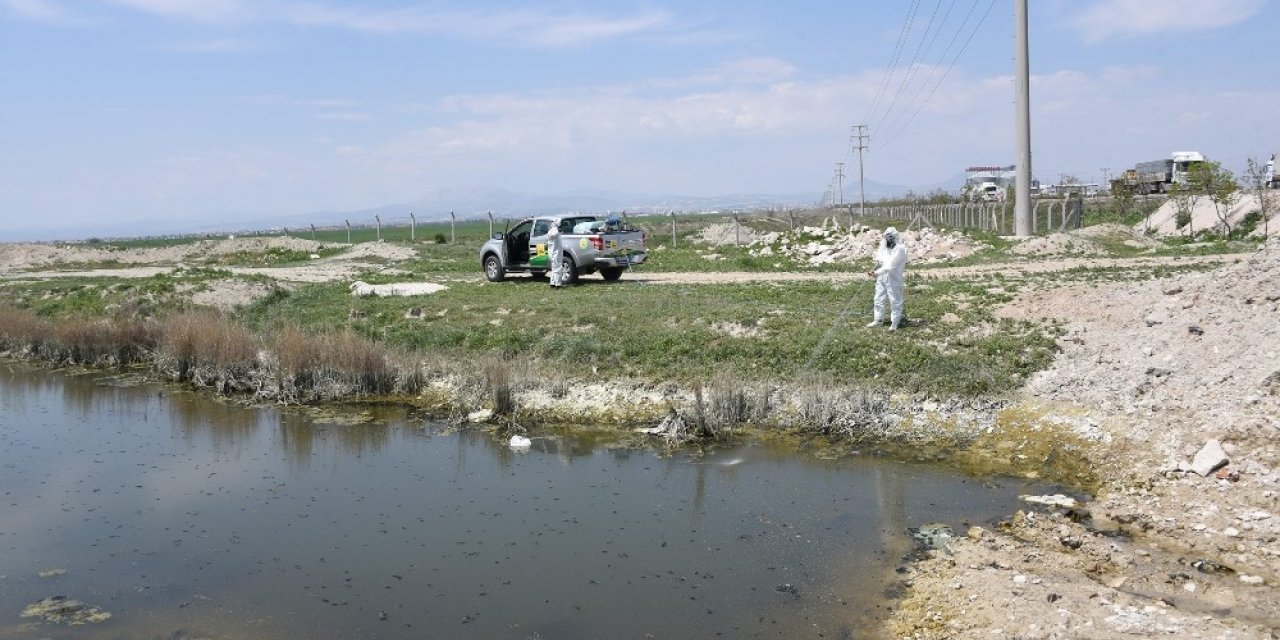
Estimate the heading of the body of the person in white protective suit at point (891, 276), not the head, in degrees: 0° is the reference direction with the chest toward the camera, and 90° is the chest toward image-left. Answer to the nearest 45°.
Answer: approximately 45°

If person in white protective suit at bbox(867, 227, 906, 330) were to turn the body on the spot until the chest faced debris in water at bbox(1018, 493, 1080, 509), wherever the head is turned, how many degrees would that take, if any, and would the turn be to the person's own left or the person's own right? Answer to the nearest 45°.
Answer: approximately 45° to the person's own left

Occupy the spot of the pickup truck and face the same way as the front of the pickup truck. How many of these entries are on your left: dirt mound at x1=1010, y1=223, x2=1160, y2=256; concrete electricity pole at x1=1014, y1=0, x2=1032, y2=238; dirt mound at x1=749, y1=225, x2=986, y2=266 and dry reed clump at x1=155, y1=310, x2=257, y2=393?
1

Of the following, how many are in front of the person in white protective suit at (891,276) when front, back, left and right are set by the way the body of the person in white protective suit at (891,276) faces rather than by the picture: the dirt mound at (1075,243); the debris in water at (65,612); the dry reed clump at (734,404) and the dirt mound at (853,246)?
2

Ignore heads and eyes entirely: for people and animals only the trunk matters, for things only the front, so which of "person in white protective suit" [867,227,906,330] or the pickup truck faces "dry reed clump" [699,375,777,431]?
the person in white protective suit

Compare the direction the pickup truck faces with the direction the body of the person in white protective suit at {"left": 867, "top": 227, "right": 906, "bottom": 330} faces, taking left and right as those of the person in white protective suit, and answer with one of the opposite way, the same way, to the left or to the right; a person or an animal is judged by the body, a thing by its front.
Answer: to the right

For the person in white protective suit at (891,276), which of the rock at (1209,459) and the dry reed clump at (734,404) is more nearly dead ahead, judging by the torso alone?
the dry reed clump

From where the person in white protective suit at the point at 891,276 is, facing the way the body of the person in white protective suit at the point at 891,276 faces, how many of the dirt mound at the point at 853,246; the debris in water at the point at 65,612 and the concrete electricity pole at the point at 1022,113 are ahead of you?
1

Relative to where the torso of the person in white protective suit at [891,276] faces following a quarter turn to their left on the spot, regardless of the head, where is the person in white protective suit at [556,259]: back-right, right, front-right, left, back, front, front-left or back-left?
back

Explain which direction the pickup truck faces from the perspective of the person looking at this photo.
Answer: facing away from the viewer and to the left of the viewer

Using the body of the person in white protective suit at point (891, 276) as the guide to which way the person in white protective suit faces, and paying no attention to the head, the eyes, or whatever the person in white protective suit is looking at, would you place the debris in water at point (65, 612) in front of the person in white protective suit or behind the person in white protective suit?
in front

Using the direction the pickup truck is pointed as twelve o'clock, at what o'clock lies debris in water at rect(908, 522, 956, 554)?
The debris in water is roughly at 7 o'clock from the pickup truck.

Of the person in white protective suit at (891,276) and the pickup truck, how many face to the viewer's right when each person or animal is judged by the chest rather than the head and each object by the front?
0

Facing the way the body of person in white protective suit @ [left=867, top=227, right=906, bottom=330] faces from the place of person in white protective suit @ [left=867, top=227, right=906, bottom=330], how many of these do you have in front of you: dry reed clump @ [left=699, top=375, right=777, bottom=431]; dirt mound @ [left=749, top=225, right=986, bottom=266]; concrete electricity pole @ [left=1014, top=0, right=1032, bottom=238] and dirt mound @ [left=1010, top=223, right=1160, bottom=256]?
1

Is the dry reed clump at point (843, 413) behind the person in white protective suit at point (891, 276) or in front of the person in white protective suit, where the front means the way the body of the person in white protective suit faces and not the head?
in front

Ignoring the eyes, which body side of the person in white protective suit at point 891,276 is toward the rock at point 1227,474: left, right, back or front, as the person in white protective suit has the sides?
left
